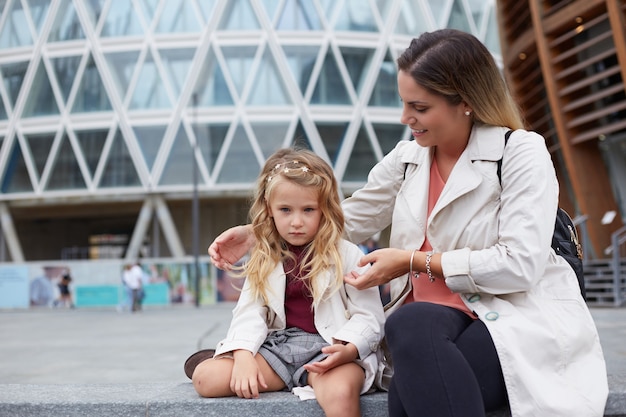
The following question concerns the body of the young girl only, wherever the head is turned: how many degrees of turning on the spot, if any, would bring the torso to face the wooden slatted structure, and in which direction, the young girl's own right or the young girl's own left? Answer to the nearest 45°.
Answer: approximately 135° to the young girl's own left

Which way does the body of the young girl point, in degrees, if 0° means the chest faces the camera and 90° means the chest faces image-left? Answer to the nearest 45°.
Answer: approximately 0°

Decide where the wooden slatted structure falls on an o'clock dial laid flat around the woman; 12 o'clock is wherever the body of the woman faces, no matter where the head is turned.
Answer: The wooden slatted structure is roughly at 5 o'clock from the woman.

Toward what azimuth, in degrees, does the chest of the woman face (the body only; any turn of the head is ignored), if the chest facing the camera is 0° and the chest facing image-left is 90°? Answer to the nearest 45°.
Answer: approximately 45°

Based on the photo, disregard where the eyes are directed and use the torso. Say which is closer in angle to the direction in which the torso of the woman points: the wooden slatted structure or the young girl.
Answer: the young girl

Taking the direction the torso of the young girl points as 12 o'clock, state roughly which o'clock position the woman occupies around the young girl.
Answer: The woman is roughly at 10 o'clock from the young girl.

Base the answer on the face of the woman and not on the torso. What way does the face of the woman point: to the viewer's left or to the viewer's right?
to the viewer's left
